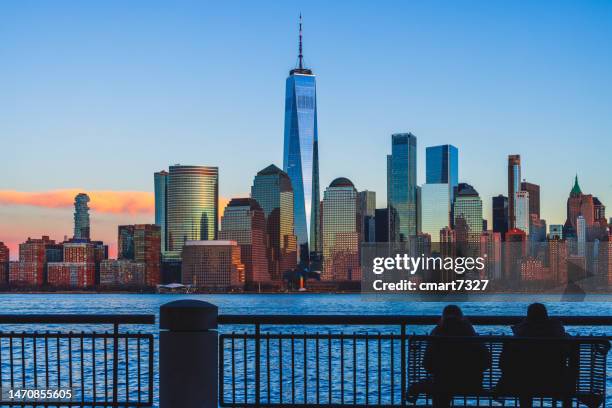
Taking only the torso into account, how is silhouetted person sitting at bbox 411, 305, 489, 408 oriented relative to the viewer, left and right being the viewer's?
facing away from the viewer

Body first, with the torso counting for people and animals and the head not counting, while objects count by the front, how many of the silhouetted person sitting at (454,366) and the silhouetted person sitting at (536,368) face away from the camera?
2

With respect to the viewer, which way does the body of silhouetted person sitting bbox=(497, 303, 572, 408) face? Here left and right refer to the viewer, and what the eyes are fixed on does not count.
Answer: facing away from the viewer

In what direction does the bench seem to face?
away from the camera

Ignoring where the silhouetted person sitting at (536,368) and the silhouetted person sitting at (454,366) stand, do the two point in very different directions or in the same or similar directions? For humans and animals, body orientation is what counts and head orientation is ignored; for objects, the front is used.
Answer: same or similar directions

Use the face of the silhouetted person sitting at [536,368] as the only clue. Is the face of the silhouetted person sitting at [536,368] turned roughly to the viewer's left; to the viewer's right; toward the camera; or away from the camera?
away from the camera
